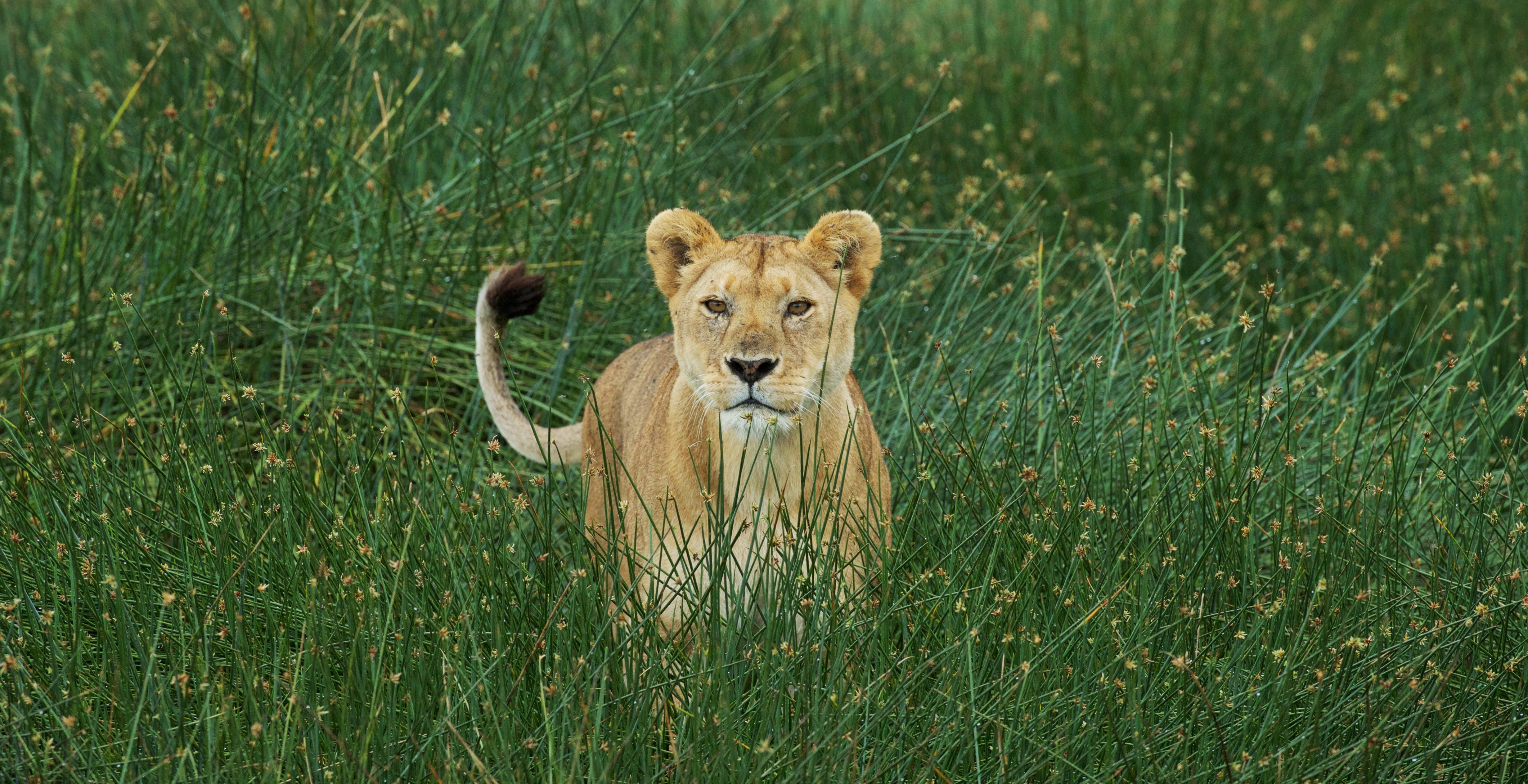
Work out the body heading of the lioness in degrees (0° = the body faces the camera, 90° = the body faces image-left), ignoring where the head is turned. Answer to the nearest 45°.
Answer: approximately 0°
